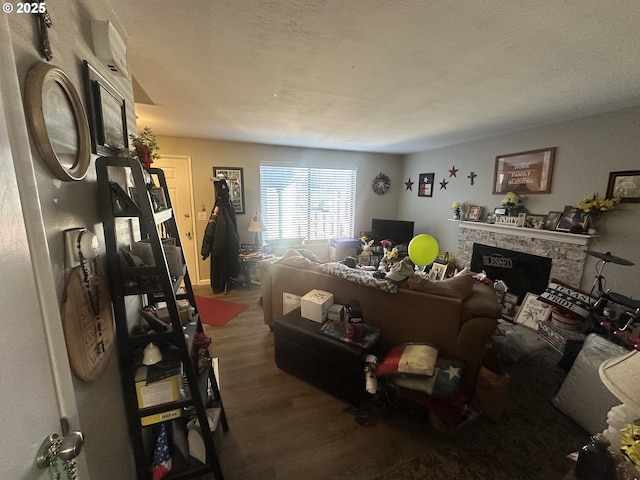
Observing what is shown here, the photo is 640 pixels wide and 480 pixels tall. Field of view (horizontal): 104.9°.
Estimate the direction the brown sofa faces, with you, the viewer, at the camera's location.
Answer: facing away from the viewer and to the right of the viewer

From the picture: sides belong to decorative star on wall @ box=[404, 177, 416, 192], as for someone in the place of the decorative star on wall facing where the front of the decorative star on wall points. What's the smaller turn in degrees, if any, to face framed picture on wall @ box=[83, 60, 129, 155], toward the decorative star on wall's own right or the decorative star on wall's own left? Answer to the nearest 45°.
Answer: approximately 45° to the decorative star on wall's own left

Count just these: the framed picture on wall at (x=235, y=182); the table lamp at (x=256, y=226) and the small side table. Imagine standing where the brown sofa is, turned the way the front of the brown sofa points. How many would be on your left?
3

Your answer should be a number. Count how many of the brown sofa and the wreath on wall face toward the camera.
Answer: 1

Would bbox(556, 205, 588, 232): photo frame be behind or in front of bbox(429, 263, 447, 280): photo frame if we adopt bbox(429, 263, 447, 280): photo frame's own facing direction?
behind

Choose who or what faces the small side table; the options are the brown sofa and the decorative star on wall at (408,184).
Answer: the decorative star on wall

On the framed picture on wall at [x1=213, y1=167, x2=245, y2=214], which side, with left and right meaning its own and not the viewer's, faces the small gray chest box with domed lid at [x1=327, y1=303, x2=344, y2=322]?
front

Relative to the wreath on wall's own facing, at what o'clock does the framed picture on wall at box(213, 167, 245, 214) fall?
The framed picture on wall is roughly at 2 o'clock from the wreath on wall.

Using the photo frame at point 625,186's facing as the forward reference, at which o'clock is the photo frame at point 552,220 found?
the photo frame at point 552,220 is roughly at 2 o'clock from the photo frame at point 625,186.

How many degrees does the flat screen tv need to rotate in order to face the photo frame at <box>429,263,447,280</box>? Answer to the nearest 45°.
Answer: approximately 45° to its left

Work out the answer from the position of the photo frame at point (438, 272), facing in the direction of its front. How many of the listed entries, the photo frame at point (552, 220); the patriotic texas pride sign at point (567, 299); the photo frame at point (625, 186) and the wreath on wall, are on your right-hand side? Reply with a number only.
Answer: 1
